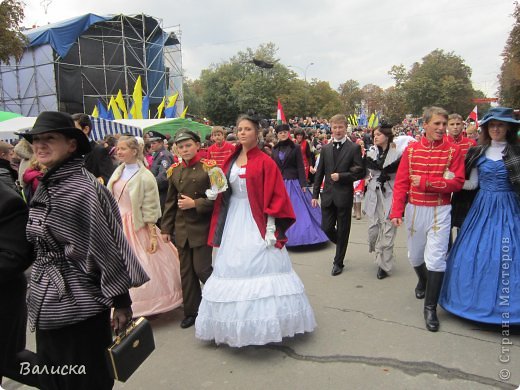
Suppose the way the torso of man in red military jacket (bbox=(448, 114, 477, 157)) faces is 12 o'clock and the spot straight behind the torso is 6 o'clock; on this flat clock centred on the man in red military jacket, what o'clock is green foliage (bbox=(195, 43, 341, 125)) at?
The green foliage is roughly at 5 o'clock from the man in red military jacket.

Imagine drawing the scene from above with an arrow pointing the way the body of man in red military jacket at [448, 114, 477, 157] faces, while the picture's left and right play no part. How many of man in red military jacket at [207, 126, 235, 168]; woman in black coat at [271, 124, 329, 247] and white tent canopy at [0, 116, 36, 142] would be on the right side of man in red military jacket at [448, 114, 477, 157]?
3

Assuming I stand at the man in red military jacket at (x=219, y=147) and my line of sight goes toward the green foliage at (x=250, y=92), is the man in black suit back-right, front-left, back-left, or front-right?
back-right

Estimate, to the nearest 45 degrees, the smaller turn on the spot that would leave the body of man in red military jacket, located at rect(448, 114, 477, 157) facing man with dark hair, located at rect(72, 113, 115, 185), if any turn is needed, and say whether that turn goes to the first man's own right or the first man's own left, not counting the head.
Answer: approximately 45° to the first man's own right

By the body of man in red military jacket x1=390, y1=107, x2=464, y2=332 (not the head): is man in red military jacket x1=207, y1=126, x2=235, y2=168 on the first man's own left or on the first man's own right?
on the first man's own right

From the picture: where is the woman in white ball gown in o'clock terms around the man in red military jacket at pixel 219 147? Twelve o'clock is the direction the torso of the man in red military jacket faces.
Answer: The woman in white ball gown is roughly at 12 o'clock from the man in red military jacket.

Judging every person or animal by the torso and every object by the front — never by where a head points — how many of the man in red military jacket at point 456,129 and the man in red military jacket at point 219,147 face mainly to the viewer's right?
0

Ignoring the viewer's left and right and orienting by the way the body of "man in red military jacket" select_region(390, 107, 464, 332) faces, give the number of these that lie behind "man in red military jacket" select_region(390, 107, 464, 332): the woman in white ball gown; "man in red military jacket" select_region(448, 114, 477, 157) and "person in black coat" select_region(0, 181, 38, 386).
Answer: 1

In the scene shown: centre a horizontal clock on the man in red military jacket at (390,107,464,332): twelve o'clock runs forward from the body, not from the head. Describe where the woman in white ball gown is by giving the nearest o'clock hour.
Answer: The woman in white ball gown is roughly at 2 o'clock from the man in red military jacket.

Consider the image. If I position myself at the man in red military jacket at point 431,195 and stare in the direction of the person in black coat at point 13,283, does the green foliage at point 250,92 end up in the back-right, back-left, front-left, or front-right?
back-right
